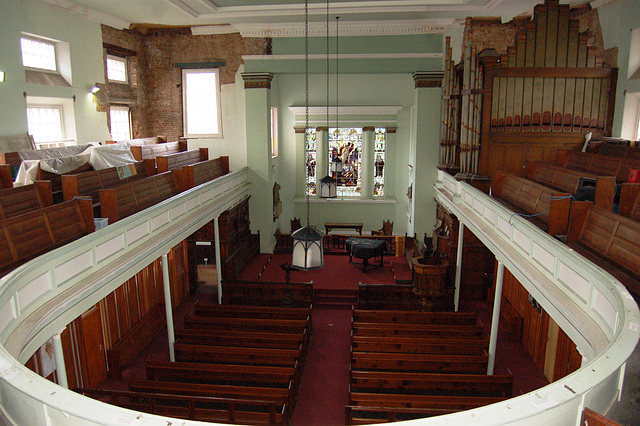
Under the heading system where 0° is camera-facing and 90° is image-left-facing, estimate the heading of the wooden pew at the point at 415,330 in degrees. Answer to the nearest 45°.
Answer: approximately 180°

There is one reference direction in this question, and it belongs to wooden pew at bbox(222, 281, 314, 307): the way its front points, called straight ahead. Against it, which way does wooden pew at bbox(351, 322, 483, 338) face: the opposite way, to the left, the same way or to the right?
the same way

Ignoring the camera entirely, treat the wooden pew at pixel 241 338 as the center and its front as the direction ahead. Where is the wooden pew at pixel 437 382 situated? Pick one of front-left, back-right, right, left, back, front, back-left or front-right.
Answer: back-right

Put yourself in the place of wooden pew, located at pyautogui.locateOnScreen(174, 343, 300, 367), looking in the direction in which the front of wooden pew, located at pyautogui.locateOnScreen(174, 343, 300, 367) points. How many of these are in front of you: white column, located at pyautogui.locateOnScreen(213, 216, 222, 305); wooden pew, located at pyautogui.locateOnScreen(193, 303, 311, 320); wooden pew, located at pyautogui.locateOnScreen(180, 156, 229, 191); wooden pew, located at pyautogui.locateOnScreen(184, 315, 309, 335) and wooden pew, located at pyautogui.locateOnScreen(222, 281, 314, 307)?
5

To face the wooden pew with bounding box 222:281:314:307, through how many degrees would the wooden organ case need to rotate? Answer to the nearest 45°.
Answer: approximately 45° to its right

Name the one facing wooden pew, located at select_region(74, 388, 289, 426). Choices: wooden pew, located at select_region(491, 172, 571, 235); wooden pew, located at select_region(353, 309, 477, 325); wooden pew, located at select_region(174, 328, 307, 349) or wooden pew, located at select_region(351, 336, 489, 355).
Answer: wooden pew, located at select_region(491, 172, 571, 235)

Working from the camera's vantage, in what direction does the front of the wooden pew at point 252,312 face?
facing away from the viewer

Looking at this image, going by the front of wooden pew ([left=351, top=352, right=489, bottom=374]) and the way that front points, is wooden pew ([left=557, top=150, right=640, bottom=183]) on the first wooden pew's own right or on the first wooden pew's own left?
on the first wooden pew's own right

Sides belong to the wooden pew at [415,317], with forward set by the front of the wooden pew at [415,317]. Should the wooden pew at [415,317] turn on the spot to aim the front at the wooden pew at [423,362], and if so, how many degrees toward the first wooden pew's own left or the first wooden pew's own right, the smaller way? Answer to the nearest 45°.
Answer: approximately 180°

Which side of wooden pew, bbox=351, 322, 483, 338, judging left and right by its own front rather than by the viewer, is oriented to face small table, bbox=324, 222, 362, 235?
front

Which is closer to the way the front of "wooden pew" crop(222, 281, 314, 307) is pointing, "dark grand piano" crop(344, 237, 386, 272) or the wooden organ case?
the dark grand piano

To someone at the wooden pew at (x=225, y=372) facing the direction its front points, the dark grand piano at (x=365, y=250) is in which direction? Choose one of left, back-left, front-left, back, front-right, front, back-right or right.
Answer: front-right

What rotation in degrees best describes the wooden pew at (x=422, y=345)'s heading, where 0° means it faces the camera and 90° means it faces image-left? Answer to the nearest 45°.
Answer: approximately 180°

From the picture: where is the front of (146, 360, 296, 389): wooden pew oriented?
away from the camera

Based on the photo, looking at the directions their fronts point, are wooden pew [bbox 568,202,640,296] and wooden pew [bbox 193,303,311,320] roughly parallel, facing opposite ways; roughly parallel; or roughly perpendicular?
roughly perpendicular

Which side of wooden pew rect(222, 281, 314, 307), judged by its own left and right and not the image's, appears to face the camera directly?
back

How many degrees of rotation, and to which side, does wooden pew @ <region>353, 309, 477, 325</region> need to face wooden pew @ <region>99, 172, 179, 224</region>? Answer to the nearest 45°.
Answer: approximately 135° to its left

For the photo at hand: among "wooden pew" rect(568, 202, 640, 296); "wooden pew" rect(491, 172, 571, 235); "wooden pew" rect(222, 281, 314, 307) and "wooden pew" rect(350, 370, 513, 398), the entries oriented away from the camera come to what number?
2

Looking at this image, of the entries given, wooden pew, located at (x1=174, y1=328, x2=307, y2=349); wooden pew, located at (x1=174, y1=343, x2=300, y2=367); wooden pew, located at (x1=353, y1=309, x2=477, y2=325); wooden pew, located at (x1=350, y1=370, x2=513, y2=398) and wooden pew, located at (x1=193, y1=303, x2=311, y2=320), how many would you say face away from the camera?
5
